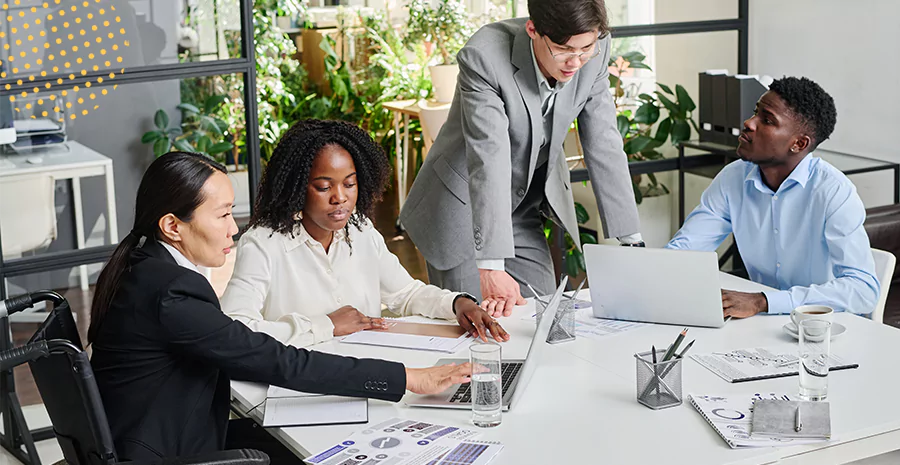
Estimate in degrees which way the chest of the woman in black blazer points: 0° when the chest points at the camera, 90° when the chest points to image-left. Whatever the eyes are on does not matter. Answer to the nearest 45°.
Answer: approximately 270°

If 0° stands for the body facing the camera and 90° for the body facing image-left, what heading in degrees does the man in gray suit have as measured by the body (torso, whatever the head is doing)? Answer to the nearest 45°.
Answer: approximately 315°

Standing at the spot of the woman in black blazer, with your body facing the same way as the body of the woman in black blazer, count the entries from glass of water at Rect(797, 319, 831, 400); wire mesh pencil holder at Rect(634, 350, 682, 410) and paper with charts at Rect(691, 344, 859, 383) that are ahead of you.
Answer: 3

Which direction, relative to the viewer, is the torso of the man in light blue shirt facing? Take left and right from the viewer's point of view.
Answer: facing the viewer and to the left of the viewer

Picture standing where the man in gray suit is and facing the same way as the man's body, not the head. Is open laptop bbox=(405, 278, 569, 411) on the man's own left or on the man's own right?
on the man's own right

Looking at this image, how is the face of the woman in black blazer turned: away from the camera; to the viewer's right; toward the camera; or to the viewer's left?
to the viewer's right

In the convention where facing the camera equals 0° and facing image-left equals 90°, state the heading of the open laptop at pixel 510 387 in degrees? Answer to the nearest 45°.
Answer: approximately 90°

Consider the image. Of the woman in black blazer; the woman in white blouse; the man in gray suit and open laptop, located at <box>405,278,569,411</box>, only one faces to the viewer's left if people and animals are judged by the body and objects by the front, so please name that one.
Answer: the open laptop

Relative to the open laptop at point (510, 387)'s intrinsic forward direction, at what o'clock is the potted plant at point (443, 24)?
The potted plant is roughly at 3 o'clock from the open laptop.

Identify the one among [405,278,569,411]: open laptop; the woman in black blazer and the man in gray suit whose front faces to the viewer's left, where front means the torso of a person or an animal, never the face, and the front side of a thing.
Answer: the open laptop

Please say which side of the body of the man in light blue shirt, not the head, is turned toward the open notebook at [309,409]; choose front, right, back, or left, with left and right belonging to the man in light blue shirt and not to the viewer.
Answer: front
